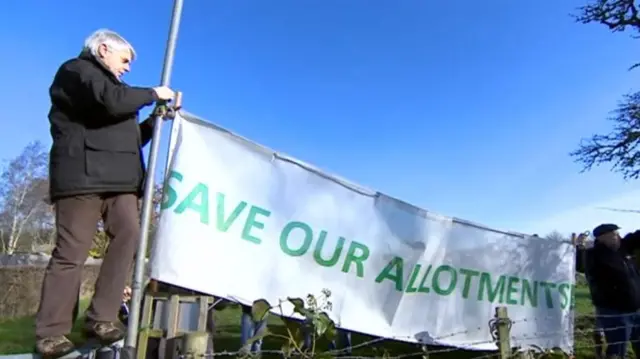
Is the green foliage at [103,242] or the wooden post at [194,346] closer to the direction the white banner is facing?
the wooden post

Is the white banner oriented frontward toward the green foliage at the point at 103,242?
no

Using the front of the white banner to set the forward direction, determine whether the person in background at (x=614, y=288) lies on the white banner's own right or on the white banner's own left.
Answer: on the white banner's own left

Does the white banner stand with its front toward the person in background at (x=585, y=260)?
no

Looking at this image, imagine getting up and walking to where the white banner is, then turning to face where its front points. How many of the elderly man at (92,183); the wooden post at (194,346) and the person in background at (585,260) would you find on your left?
1

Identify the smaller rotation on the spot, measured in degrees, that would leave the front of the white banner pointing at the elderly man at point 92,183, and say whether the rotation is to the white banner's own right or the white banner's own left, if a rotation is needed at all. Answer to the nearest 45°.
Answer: approximately 90° to the white banner's own right

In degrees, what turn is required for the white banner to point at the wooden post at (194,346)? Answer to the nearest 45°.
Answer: approximately 45° to its right

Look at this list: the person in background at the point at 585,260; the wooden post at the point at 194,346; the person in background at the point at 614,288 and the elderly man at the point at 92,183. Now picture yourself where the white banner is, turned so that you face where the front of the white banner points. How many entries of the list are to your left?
2

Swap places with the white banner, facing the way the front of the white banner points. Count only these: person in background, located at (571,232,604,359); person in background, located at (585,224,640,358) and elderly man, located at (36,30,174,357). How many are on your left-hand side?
2

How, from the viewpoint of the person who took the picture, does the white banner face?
facing the viewer and to the right of the viewer
